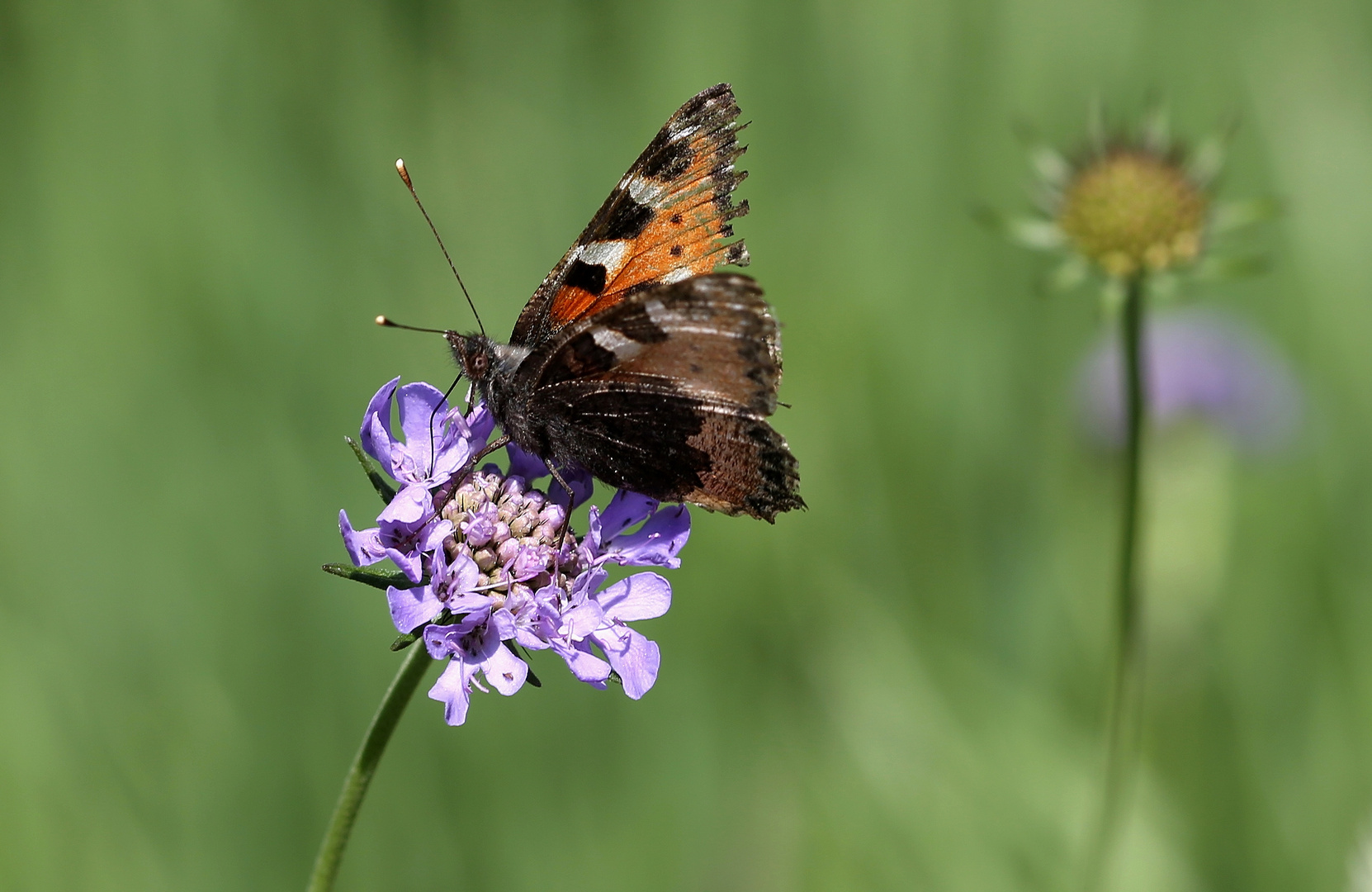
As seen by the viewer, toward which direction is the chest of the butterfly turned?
to the viewer's left

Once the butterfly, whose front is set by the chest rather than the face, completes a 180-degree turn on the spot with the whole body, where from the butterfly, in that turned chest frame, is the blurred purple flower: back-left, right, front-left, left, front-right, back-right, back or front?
front-left

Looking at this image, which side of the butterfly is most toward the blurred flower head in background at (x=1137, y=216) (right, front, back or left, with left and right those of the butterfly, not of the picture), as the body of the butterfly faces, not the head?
back
